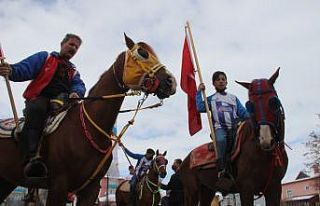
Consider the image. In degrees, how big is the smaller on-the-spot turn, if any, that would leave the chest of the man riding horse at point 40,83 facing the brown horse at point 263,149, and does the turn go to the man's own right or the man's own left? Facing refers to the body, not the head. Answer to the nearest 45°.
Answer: approximately 45° to the man's own left

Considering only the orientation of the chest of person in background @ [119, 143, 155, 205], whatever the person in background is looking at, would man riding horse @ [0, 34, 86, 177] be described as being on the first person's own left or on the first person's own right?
on the first person's own right

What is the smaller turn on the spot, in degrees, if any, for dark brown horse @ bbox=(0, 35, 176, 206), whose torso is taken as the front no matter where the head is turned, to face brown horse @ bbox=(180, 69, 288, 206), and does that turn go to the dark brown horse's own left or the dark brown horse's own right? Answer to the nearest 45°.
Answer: approximately 45° to the dark brown horse's own left

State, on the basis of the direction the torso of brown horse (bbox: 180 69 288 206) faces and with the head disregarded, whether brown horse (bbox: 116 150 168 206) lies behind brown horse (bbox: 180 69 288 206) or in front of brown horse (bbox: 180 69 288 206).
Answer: behind

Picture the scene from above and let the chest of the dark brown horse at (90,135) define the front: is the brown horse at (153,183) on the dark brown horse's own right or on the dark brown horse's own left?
on the dark brown horse's own left
